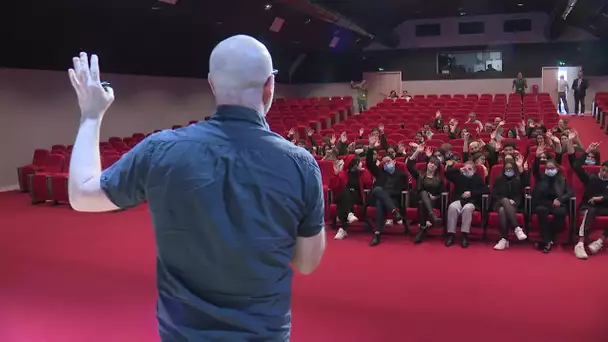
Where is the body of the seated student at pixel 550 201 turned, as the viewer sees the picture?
toward the camera

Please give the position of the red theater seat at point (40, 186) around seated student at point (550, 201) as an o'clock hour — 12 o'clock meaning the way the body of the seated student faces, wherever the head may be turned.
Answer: The red theater seat is roughly at 3 o'clock from the seated student.

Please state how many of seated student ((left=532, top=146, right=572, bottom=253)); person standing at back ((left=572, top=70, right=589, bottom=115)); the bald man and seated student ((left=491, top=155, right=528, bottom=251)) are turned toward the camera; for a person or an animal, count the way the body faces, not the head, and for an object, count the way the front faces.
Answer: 3

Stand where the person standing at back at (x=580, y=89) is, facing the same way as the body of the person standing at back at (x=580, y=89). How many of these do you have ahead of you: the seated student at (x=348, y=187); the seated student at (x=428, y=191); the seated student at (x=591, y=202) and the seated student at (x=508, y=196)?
4

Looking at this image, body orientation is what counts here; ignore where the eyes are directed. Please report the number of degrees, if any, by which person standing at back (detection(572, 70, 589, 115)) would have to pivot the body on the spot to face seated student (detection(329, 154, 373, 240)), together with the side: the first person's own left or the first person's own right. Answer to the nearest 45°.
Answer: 0° — they already face them

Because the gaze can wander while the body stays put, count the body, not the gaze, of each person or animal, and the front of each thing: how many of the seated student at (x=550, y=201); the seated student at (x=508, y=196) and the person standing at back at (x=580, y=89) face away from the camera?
0

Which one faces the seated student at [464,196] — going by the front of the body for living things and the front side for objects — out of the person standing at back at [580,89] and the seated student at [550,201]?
the person standing at back

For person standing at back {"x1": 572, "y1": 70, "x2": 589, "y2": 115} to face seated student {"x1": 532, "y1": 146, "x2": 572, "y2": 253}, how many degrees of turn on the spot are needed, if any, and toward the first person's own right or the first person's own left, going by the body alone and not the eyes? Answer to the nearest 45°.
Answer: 0° — they already face them

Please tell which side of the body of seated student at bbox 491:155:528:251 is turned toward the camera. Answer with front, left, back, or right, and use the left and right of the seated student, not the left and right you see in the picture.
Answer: front

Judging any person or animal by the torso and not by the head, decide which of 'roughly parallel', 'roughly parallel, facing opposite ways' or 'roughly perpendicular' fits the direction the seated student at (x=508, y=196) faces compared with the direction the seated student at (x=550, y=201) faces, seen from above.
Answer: roughly parallel

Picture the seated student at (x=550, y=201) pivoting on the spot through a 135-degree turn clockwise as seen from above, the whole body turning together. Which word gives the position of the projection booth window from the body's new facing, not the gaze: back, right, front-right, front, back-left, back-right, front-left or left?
front-right

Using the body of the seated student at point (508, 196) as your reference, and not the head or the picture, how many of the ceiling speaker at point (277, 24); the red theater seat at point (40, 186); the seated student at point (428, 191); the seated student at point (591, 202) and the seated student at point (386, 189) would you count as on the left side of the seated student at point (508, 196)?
1

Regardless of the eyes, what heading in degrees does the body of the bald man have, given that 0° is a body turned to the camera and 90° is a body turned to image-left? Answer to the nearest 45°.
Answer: approximately 180°

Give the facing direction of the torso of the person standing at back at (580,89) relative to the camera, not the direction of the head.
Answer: toward the camera

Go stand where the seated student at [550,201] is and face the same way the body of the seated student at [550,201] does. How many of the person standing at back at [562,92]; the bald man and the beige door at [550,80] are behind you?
2

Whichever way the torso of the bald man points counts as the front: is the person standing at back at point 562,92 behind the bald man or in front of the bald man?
in front

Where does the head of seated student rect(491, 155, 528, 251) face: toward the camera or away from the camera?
toward the camera

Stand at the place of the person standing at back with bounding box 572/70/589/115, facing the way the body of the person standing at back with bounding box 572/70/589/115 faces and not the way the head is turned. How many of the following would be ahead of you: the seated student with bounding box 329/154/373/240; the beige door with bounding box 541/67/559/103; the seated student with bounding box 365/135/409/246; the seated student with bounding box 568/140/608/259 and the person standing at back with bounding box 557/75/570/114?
3
